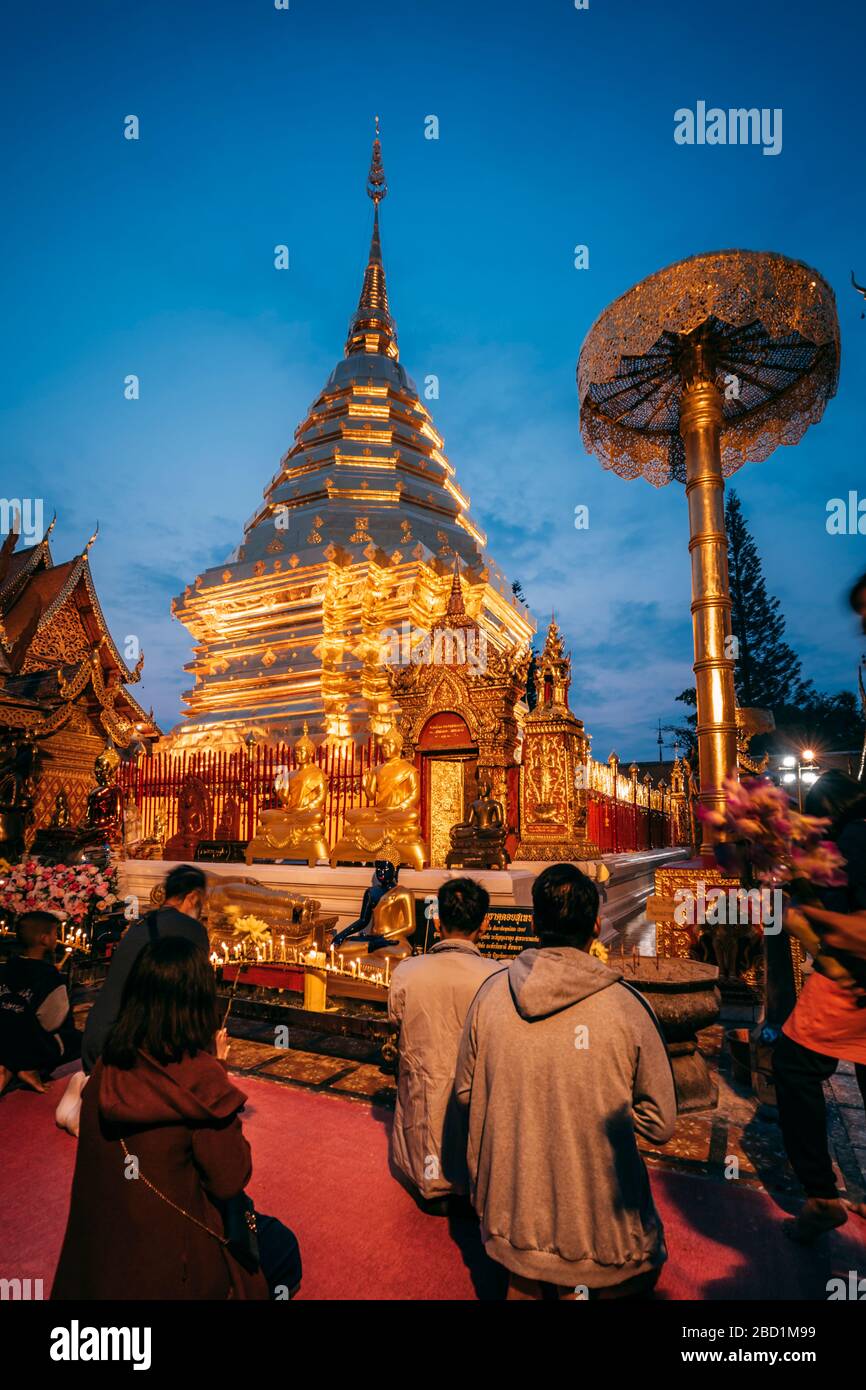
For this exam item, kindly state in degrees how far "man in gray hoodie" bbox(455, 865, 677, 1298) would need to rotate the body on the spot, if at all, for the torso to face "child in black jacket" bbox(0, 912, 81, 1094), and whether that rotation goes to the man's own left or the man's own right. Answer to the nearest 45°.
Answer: approximately 45° to the man's own left

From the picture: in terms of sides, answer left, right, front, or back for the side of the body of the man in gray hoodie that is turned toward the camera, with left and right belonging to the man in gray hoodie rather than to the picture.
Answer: back

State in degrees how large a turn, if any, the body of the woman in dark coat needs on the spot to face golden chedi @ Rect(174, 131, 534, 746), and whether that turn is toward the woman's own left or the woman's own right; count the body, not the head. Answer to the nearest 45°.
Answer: approximately 45° to the woman's own left

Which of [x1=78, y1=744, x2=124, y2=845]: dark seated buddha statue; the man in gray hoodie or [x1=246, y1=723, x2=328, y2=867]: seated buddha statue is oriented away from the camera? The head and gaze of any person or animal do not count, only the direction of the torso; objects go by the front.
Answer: the man in gray hoodie

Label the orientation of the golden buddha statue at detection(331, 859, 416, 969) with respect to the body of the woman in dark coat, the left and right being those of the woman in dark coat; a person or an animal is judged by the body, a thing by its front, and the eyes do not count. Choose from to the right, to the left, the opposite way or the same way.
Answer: the opposite way

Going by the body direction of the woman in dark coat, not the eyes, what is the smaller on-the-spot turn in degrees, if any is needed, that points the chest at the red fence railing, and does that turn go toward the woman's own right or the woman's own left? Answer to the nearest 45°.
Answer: approximately 45° to the woman's own left
